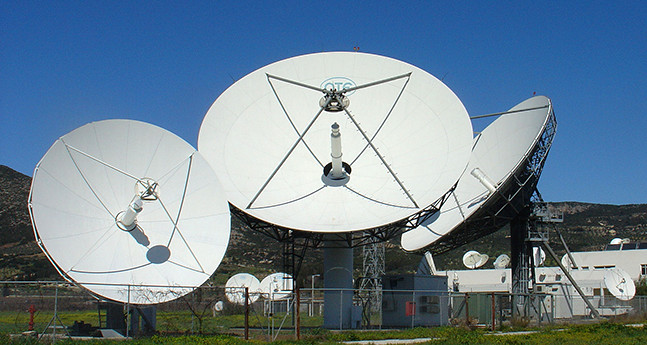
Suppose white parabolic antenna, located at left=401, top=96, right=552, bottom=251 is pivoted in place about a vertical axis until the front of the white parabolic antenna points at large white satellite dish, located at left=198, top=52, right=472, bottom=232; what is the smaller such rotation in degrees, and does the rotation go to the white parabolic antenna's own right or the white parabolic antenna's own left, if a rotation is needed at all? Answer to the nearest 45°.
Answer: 0° — it already faces it

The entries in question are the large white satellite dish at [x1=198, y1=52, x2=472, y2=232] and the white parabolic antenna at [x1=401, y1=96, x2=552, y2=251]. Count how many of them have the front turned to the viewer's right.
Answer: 0

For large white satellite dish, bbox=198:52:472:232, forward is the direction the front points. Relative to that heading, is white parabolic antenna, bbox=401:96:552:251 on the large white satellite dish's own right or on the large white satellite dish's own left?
on the large white satellite dish's own left

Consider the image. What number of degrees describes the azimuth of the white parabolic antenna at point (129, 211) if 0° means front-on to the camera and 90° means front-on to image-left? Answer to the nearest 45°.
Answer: approximately 315°

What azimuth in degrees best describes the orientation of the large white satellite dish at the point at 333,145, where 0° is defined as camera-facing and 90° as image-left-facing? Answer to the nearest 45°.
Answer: approximately 0°

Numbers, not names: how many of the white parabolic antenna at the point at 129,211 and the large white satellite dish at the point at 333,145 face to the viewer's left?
0

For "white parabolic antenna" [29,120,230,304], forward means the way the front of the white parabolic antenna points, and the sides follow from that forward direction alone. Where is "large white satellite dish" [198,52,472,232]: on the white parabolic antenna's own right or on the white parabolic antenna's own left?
on the white parabolic antenna's own left

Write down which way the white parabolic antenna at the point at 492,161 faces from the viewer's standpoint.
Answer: facing the viewer and to the left of the viewer
